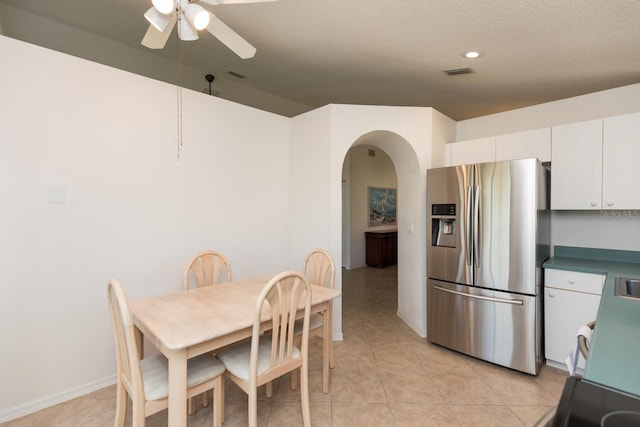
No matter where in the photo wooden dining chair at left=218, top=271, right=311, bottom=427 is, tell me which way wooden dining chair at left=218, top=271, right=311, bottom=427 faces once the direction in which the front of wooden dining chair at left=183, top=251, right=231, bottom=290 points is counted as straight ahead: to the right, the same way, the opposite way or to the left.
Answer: the opposite way

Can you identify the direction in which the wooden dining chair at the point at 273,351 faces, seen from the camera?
facing away from the viewer and to the left of the viewer

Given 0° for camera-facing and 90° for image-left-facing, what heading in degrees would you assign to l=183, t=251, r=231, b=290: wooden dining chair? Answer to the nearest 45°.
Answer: approximately 315°

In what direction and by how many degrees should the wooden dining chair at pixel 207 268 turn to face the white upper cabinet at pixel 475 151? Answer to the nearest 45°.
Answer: approximately 45° to its left
